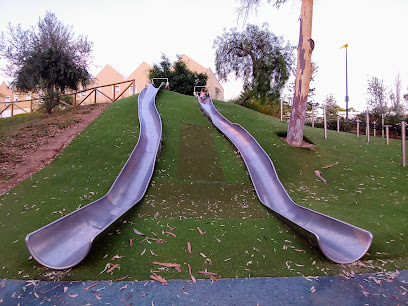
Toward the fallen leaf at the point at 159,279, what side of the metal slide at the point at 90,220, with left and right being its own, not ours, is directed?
left

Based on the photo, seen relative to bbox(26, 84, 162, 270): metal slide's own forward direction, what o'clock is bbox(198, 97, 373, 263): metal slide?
bbox(198, 97, 373, 263): metal slide is roughly at 8 o'clock from bbox(26, 84, 162, 270): metal slide.

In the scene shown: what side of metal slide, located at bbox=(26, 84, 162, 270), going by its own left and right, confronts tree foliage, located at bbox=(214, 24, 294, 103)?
back

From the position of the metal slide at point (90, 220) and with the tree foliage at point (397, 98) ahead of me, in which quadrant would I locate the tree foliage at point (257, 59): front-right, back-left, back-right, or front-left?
front-left

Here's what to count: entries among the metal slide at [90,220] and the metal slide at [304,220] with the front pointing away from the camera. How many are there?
0

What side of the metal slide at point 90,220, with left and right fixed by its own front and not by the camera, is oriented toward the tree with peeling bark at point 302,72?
back

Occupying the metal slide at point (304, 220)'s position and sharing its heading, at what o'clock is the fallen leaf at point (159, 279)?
The fallen leaf is roughly at 3 o'clock from the metal slide.

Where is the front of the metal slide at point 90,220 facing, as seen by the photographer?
facing the viewer and to the left of the viewer

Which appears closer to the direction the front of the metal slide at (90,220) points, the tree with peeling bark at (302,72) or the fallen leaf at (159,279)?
the fallen leaf

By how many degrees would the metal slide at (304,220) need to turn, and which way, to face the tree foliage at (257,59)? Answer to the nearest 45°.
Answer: approximately 135° to its left

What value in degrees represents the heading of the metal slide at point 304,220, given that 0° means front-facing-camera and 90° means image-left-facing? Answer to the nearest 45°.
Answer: approximately 315°

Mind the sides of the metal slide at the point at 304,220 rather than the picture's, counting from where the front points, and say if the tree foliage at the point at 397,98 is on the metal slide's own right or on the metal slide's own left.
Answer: on the metal slide's own left
